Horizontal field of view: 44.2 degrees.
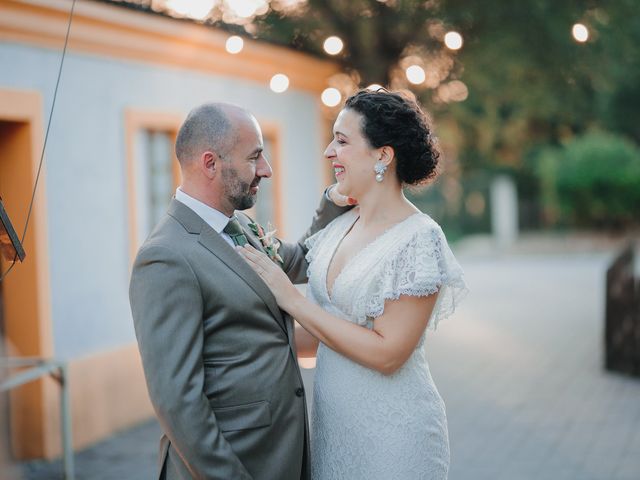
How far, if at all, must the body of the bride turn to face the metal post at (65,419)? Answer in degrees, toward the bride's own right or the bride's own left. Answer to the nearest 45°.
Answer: approximately 90° to the bride's own right

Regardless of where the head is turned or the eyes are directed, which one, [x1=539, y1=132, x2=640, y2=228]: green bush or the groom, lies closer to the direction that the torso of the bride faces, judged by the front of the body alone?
the groom

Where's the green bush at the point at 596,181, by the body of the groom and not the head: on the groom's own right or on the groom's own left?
on the groom's own left

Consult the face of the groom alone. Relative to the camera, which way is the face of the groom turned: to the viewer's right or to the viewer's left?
to the viewer's right

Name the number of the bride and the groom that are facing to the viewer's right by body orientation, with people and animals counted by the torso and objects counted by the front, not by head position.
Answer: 1

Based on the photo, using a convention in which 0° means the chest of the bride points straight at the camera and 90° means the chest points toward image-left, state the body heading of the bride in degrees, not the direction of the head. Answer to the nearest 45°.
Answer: approximately 45°

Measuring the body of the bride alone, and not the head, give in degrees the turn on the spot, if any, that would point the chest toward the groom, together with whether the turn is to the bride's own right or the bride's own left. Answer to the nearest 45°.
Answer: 0° — they already face them

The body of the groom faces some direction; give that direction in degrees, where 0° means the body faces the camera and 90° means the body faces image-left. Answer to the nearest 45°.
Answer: approximately 270°

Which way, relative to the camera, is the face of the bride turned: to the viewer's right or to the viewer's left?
to the viewer's left

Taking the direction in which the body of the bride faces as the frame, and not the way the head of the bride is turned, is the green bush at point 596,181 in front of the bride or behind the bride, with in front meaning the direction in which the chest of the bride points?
behind

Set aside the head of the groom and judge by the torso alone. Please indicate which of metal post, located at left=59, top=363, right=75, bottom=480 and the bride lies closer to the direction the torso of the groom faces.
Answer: the bride
